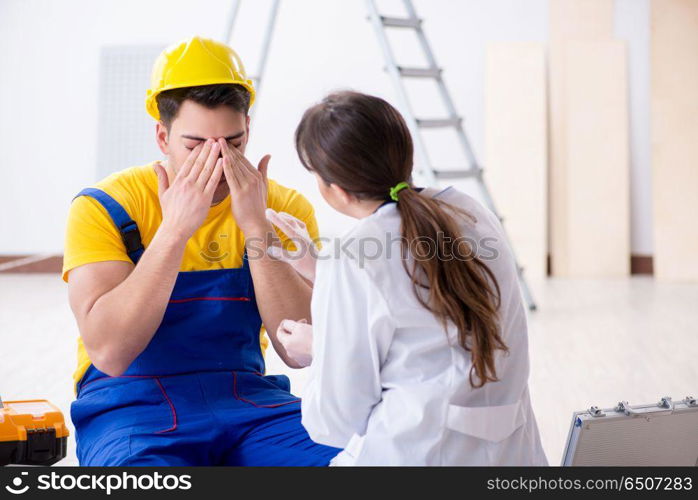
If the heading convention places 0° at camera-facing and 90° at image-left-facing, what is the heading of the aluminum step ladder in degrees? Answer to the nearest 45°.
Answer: approximately 315°

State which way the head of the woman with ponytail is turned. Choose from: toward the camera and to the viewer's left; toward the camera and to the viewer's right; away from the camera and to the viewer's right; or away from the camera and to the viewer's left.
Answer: away from the camera and to the viewer's left

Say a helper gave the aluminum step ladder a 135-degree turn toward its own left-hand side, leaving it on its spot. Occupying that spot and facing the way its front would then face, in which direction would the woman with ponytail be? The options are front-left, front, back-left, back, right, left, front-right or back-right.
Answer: back

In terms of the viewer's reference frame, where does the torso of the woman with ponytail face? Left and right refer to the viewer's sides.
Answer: facing away from the viewer and to the left of the viewer

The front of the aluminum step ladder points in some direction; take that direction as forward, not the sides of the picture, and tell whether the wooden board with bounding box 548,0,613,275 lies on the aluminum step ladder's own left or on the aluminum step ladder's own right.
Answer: on the aluminum step ladder's own left

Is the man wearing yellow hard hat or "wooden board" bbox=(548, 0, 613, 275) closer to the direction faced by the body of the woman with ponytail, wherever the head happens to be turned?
the man wearing yellow hard hat

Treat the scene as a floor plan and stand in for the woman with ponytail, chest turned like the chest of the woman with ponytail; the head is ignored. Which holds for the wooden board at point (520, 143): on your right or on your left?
on your right
